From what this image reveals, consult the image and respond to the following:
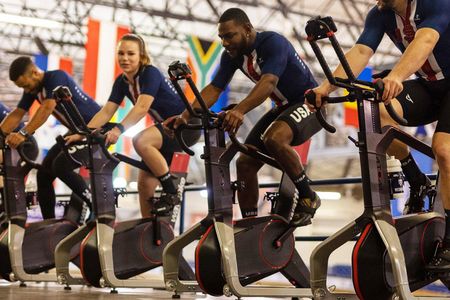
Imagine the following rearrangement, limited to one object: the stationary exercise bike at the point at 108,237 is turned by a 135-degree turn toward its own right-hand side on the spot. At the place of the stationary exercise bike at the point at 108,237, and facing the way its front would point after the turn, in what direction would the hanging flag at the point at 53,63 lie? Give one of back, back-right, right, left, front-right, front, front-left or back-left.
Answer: front

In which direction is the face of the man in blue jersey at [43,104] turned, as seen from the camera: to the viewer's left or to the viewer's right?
to the viewer's left

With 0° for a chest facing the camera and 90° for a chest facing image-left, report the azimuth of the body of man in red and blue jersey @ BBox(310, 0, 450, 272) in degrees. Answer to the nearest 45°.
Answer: approximately 45°

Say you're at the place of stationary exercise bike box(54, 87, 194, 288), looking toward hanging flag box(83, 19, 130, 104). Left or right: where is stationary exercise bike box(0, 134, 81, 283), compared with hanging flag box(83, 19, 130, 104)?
left

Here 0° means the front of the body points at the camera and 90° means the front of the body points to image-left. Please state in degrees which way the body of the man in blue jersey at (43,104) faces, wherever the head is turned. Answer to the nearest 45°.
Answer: approximately 45°

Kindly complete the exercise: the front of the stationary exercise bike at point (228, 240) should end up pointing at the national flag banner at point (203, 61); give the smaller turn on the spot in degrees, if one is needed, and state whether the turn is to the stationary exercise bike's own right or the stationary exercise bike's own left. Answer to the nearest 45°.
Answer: approximately 135° to the stationary exercise bike's own right

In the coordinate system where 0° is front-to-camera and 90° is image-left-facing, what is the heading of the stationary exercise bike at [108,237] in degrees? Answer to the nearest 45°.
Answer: approximately 45°

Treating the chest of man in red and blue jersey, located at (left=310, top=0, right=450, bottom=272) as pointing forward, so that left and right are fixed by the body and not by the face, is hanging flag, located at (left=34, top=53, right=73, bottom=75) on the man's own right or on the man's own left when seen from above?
on the man's own right

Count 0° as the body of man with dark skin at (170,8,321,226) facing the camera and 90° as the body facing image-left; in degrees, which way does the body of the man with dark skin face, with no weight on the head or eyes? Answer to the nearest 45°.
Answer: approximately 45°

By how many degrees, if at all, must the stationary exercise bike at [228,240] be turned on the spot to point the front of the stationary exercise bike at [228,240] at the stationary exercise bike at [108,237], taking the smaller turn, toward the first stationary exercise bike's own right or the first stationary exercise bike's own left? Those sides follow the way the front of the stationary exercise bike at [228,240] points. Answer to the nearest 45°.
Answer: approximately 90° to the first stationary exercise bike's own right
